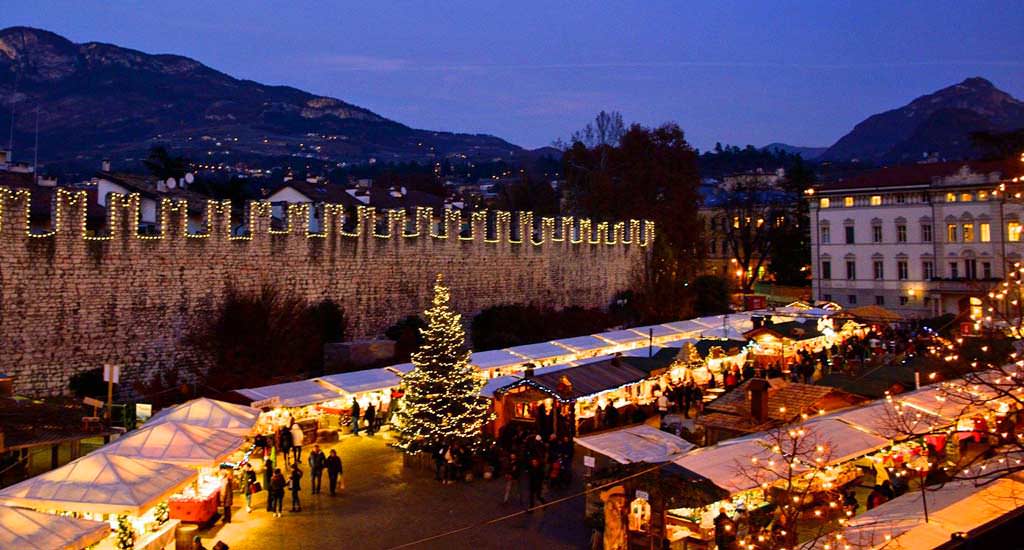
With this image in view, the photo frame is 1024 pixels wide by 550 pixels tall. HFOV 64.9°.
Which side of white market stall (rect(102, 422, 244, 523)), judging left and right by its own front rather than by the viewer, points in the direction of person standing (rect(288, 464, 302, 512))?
front

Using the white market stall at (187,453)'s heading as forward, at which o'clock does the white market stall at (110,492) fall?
the white market stall at (110,492) is roughly at 4 o'clock from the white market stall at (187,453).

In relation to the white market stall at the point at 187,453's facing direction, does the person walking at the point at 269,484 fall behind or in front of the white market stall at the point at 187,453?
in front

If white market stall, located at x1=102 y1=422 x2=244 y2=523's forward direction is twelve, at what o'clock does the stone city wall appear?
The stone city wall is roughly at 9 o'clock from the white market stall.

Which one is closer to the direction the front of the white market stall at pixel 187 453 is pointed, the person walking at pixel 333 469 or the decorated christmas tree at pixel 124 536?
the person walking

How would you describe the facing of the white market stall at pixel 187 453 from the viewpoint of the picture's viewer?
facing to the right of the viewer

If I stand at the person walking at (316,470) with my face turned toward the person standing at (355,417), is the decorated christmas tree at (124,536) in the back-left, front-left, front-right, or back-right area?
back-left

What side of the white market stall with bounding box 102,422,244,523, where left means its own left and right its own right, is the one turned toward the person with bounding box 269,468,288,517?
front

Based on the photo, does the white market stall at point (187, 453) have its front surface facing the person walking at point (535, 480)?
yes

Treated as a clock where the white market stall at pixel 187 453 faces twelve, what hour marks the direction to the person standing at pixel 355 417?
The person standing is roughly at 10 o'clock from the white market stall.

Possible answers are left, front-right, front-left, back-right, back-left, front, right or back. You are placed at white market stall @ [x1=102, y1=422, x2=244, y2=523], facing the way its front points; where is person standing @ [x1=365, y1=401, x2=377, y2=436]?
front-left

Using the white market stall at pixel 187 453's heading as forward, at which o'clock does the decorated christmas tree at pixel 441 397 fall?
The decorated christmas tree is roughly at 11 o'clock from the white market stall.
